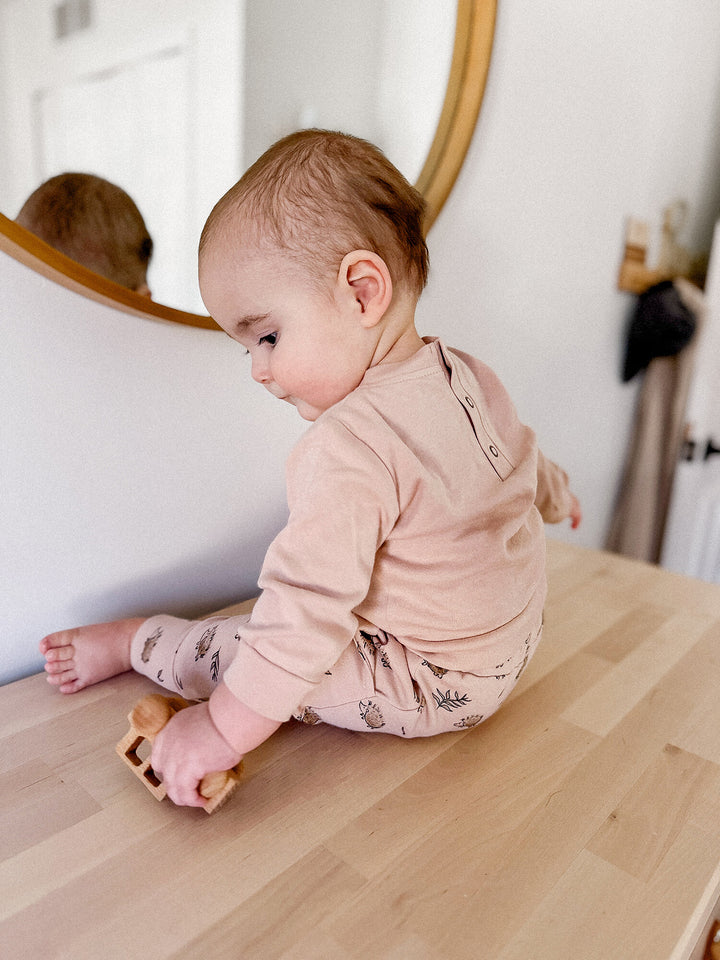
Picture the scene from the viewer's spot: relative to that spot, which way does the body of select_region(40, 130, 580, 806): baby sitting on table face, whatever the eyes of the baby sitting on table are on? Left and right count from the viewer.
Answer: facing away from the viewer and to the left of the viewer

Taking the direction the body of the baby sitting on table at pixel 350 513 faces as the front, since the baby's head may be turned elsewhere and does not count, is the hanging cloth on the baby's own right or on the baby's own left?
on the baby's own right
